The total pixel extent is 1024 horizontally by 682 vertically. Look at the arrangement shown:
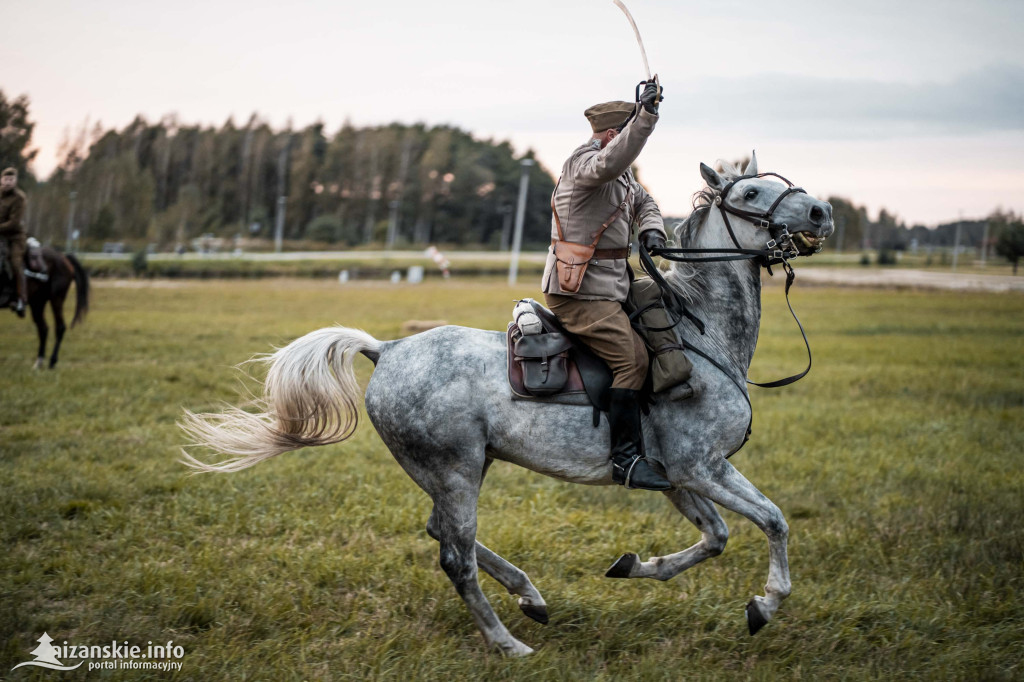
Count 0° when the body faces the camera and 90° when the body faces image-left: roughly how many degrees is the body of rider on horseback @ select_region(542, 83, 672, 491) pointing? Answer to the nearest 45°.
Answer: approximately 270°

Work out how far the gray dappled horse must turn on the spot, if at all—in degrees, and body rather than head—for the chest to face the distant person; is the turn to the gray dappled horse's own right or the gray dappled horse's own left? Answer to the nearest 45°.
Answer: approximately 135° to the gray dappled horse's own left

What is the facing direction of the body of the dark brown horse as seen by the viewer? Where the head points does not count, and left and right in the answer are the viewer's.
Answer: facing to the left of the viewer

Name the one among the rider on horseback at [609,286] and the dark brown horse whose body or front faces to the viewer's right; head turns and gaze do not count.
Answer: the rider on horseback

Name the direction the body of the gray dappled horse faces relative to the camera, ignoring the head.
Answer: to the viewer's right

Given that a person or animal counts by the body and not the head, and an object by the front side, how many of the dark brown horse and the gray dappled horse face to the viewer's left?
1

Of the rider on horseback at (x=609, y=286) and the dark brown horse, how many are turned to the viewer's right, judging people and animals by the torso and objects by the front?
1

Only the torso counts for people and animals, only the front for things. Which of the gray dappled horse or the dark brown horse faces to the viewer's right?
the gray dappled horse
